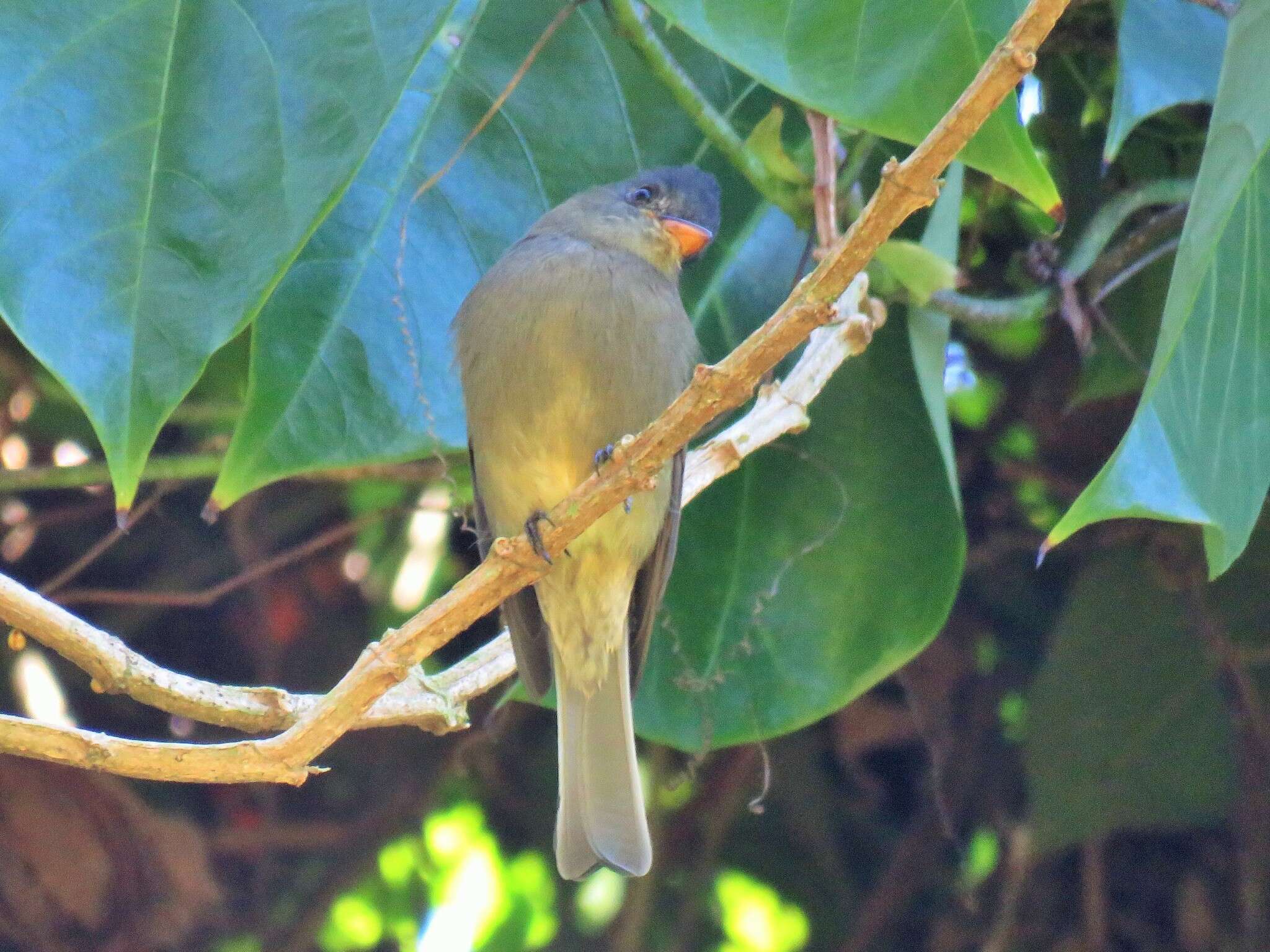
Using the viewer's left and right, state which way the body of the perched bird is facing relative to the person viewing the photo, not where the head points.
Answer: facing the viewer

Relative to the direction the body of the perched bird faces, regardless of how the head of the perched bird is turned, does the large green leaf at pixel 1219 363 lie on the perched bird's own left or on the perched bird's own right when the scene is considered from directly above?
on the perched bird's own left

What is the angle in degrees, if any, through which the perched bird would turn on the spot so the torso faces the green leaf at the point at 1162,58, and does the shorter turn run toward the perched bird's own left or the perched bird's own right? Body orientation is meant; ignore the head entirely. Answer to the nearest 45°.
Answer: approximately 90° to the perched bird's own left
